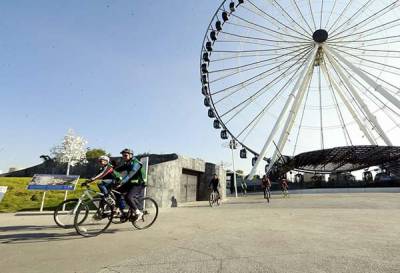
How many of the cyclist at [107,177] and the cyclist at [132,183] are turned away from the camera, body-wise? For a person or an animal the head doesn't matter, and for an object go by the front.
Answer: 0

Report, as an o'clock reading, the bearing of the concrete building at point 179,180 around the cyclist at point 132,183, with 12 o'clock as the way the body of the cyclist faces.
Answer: The concrete building is roughly at 5 o'clock from the cyclist.

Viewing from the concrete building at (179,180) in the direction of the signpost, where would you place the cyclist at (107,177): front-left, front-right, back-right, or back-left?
front-left

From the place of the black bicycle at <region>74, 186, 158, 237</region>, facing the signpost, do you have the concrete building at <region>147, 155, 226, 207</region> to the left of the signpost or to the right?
right

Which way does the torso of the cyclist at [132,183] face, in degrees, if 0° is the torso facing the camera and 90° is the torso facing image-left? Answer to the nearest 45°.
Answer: approximately 45°

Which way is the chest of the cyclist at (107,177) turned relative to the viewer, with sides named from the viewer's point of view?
facing to the left of the viewer
